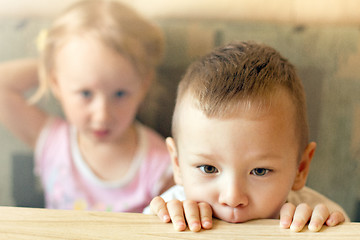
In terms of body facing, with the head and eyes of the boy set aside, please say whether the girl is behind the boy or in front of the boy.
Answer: behind

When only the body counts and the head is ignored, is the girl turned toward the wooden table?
yes

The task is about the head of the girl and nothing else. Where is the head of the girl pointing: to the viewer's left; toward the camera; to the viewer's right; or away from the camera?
toward the camera

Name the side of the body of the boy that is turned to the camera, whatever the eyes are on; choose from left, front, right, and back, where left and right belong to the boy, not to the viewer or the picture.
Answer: front

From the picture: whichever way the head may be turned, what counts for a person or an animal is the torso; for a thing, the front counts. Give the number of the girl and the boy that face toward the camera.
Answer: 2

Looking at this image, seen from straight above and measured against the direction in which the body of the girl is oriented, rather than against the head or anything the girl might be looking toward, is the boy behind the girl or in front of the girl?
in front

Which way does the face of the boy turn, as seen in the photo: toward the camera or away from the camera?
toward the camera

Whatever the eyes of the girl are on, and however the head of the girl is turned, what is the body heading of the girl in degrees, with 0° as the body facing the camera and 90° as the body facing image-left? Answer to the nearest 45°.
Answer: approximately 0°

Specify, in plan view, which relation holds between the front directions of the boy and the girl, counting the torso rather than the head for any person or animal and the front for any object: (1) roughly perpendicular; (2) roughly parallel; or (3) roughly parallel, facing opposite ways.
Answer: roughly parallel
